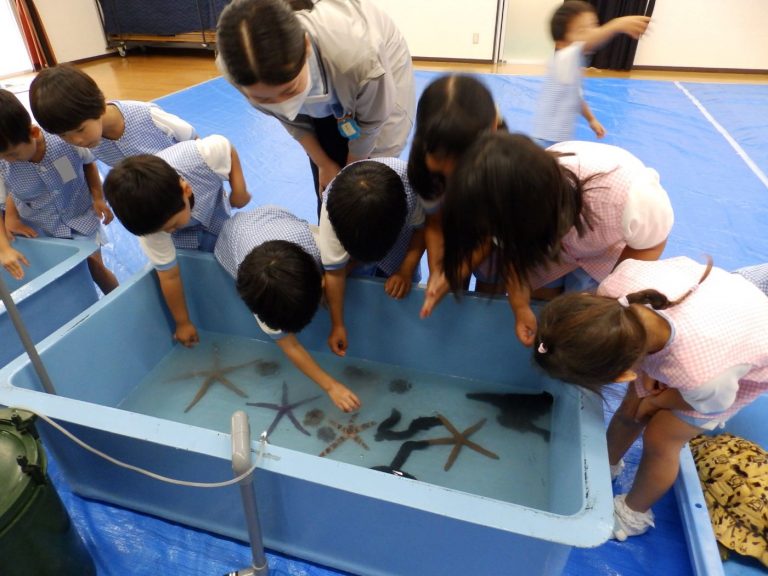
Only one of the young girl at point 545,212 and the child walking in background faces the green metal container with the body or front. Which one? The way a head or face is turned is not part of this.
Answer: the young girl

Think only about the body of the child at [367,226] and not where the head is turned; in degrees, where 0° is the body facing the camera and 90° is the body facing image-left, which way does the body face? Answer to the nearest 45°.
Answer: approximately 0°

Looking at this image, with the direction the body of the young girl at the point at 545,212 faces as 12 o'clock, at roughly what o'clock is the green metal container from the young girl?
The green metal container is roughly at 12 o'clock from the young girl.

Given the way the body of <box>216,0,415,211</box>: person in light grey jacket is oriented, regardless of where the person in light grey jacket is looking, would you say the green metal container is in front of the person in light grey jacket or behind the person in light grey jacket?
in front

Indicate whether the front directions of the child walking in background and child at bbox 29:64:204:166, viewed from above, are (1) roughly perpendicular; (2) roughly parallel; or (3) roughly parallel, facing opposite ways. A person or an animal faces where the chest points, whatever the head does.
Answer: roughly perpendicular

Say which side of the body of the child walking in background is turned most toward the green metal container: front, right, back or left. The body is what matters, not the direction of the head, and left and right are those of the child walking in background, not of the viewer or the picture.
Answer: right

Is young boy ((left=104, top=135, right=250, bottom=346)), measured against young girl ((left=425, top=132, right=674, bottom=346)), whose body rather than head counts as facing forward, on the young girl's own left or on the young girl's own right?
on the young girl's own right

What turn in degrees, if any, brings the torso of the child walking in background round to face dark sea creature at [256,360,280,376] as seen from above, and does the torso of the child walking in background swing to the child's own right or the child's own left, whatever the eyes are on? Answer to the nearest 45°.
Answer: approximately 135° to the child's own right

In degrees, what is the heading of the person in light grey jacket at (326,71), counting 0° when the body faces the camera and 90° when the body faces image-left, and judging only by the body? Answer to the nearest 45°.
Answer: approximately 45°

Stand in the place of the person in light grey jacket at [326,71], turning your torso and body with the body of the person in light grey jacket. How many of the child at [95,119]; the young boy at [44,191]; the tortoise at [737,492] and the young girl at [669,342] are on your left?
2

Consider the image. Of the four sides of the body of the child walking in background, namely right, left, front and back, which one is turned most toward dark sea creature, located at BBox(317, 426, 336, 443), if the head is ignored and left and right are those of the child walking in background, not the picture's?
right
